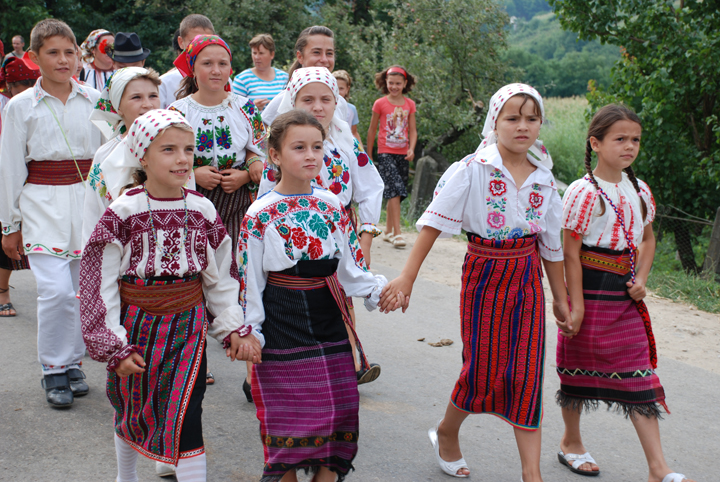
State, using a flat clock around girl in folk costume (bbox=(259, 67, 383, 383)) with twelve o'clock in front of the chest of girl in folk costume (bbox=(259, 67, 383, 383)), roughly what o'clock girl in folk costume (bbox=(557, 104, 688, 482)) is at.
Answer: girl in folk costume (bbox=(557, 104, 688, 482)) is roughly at 10 o'clock from girl in folk costume (bbox=(259, 67, 383, 383)).

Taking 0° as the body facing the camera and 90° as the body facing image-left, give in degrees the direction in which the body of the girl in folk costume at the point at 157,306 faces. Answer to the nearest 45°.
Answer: approximately 315°

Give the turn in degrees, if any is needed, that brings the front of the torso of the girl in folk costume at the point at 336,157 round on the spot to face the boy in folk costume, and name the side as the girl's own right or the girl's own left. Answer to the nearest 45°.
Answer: approximately 90° to the girl's own right

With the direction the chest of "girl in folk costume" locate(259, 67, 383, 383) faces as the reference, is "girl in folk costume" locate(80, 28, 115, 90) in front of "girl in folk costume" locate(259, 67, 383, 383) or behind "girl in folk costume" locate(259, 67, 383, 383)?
behind

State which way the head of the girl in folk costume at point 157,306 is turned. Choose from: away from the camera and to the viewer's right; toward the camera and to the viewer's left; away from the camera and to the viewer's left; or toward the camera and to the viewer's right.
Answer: toward the camera and to the viewer's right

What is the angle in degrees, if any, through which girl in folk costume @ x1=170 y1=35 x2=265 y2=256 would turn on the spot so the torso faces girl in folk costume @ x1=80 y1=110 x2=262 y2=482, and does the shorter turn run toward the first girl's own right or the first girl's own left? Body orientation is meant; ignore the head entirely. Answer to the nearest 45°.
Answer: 0° — they already face them

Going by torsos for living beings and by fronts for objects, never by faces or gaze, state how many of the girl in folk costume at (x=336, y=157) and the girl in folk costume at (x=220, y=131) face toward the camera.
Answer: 2

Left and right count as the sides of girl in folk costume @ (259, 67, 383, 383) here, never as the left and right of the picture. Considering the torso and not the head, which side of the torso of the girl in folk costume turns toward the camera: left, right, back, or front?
front

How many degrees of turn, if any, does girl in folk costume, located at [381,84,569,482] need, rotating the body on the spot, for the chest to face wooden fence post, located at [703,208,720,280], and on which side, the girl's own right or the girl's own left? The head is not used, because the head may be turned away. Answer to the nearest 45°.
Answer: approximately 90° to the girl's own left

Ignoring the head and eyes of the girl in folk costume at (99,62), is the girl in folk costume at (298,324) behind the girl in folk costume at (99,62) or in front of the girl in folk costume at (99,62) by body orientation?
in front

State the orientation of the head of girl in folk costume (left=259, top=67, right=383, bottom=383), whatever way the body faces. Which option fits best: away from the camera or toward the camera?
toward the camera

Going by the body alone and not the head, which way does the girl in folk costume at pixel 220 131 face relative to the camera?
toward the camera

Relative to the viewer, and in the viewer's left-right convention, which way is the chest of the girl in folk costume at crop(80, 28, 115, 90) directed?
facing the viewer and to the right of the viewer

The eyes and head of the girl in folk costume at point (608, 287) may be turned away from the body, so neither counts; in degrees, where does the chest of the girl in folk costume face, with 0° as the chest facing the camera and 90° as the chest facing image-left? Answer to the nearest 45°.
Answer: approximately 315°

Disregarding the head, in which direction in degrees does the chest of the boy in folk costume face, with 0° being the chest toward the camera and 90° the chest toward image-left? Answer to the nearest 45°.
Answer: approximately 315°

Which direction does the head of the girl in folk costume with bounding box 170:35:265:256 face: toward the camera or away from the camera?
toward the camera

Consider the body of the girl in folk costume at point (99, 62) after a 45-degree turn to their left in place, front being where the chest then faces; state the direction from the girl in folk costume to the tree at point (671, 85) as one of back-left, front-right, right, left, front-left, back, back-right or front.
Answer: front
